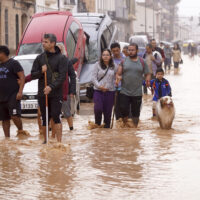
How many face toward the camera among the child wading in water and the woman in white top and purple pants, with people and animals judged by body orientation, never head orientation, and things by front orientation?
2

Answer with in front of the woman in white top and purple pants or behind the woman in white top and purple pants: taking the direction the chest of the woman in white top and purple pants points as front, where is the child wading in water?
behind

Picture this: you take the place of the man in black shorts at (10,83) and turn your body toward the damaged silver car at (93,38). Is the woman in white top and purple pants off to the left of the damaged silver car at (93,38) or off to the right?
right

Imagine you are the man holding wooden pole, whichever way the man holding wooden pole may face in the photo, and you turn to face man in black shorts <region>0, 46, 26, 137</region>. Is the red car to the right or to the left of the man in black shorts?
right

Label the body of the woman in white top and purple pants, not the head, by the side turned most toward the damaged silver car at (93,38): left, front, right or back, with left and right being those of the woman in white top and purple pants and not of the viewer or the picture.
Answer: back

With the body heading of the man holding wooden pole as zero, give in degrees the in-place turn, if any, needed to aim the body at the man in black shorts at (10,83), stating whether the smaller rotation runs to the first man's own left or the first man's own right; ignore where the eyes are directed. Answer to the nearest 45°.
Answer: approximately 90° to the first man's own right

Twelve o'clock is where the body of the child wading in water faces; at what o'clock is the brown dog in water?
The brown dog in water is roughly at 12 o'clock from the child wading in water.

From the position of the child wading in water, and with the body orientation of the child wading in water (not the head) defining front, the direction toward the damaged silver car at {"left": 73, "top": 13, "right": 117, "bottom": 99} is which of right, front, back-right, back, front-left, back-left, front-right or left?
back
